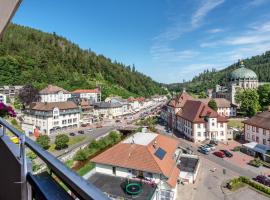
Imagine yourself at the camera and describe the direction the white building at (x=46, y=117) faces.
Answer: facing the viewer and to the right of the viewer

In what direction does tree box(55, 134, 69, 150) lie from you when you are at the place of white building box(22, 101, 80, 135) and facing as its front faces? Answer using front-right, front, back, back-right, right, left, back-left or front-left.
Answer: front-right

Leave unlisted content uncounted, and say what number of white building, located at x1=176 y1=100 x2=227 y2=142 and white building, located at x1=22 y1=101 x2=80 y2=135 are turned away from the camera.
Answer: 0

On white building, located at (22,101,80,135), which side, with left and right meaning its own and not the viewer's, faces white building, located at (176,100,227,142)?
front

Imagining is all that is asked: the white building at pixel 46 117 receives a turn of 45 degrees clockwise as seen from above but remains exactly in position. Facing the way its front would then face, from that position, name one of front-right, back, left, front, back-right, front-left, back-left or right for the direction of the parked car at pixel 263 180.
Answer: front-left

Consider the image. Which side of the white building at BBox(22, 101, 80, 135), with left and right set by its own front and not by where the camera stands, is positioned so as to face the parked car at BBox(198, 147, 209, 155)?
front

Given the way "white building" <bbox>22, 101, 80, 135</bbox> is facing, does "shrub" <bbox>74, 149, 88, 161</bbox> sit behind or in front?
in front

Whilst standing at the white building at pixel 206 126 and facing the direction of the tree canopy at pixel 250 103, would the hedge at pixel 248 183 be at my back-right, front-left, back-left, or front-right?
back-right

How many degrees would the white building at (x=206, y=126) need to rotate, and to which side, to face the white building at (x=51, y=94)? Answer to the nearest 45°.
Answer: approximately 135° to its right

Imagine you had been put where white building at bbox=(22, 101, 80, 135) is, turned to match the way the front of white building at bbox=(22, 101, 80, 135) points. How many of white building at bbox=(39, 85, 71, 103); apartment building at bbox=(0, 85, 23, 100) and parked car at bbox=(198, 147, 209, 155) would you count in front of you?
1

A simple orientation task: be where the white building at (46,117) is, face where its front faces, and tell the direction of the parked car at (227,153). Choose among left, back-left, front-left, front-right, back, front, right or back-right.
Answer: front

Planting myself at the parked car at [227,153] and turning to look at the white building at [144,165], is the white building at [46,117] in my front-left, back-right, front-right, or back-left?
front-right

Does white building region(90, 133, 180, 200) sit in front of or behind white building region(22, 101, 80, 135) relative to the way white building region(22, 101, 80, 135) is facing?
in front

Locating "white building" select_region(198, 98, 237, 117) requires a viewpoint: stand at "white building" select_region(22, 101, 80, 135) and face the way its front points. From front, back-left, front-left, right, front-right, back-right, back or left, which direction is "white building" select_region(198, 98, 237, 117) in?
front-left

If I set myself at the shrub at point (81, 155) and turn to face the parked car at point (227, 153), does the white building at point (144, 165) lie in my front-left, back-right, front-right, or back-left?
front-right
